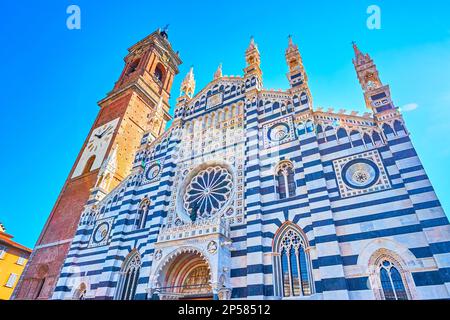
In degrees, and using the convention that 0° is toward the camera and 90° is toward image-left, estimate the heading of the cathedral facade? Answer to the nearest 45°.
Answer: approximately 45°

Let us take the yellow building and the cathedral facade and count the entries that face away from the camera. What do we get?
0

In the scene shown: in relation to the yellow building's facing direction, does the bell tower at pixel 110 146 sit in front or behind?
in front

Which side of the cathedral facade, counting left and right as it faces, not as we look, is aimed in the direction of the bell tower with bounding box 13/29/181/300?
right

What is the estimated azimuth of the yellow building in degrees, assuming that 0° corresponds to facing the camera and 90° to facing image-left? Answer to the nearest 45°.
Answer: approximately 315°

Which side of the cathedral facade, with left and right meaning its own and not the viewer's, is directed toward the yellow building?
right

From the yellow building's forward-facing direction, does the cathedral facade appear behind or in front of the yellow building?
in front
